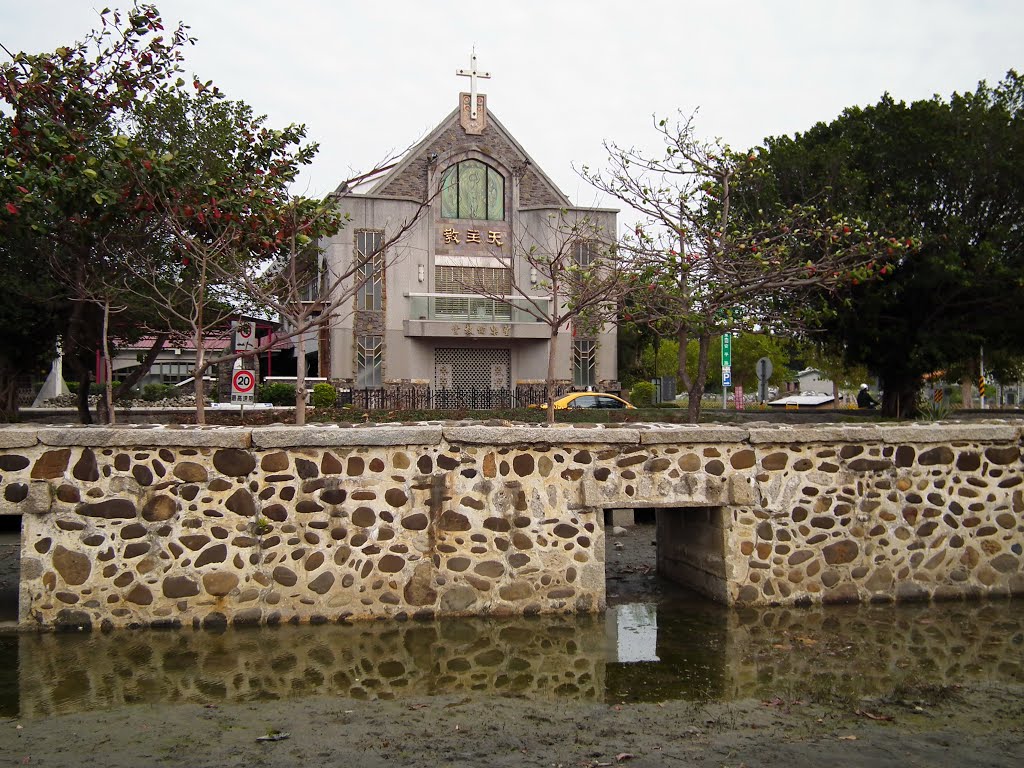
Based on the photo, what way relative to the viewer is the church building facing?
toward the camera

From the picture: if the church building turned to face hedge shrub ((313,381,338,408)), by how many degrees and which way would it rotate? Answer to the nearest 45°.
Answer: approximately 45° to its right

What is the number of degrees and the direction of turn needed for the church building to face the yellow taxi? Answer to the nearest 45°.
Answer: approximately 45° to its left

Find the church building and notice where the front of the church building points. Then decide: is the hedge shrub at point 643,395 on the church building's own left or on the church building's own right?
on the church building's own left

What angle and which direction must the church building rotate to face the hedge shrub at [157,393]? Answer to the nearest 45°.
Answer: approximately 90° to its right

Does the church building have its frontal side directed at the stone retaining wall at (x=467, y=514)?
yes

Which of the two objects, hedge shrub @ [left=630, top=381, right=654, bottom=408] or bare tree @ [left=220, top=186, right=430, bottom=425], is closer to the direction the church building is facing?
the bare tree

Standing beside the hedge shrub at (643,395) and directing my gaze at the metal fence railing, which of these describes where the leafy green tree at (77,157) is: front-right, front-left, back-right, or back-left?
front-left

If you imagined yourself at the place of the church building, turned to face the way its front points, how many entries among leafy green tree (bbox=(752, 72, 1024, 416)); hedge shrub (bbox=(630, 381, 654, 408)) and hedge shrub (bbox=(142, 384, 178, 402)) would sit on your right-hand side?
1
